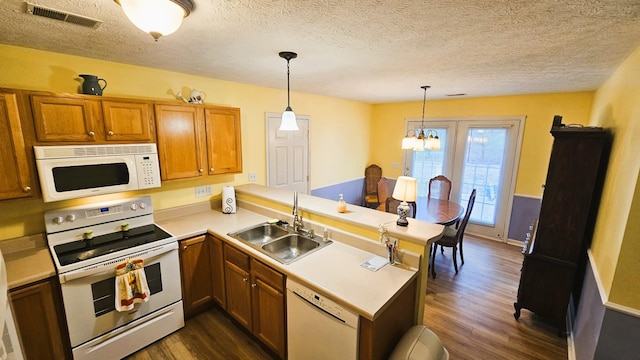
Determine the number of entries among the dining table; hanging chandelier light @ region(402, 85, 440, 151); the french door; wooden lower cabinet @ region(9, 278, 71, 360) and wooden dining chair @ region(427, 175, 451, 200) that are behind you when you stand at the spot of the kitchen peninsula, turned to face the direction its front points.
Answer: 4

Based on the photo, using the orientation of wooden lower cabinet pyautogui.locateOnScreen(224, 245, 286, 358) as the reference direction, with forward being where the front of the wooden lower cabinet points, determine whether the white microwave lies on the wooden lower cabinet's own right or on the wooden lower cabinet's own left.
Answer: on the wooden lower cabinet's own right

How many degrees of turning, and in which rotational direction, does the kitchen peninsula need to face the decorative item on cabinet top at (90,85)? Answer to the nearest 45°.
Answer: approximately 45° to its right

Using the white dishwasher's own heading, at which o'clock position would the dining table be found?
The dining table is roughly at 6 o'clock from the white dishwasher.

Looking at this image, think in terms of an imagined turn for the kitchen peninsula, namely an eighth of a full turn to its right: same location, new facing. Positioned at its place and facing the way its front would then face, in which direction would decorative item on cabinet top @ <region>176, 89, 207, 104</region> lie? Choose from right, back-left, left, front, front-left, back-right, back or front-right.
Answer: front-right

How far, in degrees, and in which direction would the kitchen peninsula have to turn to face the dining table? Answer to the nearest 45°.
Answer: approximately 180°

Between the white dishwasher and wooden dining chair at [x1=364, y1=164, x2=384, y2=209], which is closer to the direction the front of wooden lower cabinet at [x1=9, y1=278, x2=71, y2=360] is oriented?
the white dishwasher

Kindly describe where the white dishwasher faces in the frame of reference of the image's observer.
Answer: facing the viewer and to the left of the viewer

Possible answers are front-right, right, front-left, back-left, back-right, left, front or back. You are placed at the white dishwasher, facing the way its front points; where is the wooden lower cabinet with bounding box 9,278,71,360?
front-right

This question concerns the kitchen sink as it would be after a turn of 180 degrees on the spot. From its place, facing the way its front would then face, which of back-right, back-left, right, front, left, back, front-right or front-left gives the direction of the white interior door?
front-left

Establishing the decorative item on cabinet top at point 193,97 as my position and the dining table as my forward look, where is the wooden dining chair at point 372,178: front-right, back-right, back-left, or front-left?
front-left

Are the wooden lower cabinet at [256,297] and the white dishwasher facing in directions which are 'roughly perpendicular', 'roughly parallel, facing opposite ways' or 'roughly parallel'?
roughly parallel

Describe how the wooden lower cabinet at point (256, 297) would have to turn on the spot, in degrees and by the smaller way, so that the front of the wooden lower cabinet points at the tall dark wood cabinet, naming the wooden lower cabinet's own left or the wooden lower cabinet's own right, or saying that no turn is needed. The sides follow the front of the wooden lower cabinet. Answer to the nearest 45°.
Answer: approximately 135° to the wooden lower cabinet's own left

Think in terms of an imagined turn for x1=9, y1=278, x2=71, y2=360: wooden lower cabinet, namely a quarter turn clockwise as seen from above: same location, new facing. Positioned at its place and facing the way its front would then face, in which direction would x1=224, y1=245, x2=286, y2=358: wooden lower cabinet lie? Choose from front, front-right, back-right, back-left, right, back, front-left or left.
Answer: back-left

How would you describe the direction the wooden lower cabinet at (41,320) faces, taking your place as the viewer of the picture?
facing the viewer
